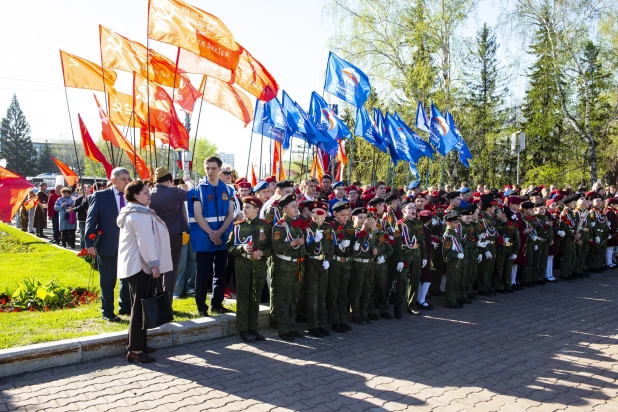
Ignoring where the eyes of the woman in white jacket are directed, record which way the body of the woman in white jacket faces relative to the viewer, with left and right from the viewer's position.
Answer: facing to the right of the viewer

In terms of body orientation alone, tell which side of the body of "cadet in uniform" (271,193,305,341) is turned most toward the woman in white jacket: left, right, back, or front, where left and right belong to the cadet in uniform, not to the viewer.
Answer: right

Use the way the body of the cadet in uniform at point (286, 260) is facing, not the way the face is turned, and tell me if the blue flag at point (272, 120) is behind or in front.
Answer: behind

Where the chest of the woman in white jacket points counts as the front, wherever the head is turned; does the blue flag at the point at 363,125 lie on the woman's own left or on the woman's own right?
on the woman's own left

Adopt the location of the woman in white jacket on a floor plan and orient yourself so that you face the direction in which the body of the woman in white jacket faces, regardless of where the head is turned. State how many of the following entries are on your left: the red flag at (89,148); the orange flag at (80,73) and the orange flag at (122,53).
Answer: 3

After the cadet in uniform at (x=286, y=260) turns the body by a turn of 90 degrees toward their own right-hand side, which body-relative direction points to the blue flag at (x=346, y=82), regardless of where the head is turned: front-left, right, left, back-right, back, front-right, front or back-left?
back-right

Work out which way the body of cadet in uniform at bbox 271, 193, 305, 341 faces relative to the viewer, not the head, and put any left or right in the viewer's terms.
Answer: facing the viewer and to the right of the viewer

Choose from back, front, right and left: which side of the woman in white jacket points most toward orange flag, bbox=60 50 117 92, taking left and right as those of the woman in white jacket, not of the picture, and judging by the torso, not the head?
left

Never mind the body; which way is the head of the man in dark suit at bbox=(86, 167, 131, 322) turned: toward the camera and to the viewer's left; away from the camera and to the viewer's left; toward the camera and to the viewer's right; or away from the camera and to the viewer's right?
toward the camera and to the viewer's right

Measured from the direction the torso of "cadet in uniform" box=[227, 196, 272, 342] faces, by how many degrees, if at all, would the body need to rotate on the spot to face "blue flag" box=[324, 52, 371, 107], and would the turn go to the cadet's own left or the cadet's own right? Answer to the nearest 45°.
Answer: approximately 180°

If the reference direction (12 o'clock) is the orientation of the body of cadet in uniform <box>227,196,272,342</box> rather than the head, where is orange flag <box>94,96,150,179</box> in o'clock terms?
The orange flag is roughly at 5 o'clock from the cadet in uniform.

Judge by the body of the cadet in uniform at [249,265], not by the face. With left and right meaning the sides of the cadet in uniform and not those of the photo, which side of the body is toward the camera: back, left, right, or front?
front

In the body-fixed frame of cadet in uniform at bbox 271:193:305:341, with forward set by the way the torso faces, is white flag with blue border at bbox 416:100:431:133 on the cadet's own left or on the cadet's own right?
on the cadet's own left

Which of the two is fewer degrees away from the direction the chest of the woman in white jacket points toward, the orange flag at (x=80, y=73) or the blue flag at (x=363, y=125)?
the blue flag
